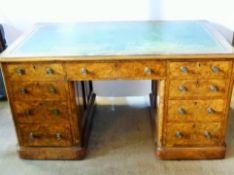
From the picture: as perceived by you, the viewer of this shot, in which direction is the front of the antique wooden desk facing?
facing the viewer
